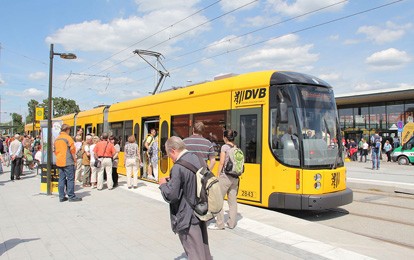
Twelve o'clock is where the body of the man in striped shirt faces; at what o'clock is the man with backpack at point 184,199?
The man with backpack is roughly at 6 o'clock from the man in striped shirt.

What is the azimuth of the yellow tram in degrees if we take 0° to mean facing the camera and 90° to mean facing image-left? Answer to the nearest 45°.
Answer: approximately 315°

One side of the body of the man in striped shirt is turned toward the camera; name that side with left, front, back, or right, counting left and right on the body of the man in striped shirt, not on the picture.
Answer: back

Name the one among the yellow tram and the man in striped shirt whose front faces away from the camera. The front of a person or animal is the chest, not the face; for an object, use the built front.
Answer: the man in striped shirt

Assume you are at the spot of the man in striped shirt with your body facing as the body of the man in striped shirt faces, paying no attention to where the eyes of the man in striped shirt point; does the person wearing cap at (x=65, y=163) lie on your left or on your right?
on your left

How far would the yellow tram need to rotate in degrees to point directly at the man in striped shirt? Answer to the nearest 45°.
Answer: approximately 90° to its right

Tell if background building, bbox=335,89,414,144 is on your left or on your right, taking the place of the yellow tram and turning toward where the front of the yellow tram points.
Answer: on your left

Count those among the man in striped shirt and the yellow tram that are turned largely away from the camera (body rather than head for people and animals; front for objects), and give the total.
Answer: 1
